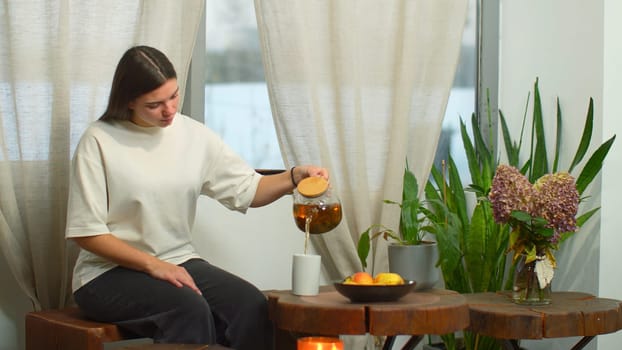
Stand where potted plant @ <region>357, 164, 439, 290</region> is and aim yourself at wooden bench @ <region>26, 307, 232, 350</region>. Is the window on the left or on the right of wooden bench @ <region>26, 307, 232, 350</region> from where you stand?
right

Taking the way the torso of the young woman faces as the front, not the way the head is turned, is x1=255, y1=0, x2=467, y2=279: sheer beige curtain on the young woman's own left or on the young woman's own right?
on the young woman's own left

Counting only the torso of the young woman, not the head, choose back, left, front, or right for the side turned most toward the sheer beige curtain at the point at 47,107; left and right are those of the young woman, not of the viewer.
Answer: back

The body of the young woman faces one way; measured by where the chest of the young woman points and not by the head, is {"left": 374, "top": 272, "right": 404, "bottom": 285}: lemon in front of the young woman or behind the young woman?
in front

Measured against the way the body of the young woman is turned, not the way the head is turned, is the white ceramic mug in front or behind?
in front

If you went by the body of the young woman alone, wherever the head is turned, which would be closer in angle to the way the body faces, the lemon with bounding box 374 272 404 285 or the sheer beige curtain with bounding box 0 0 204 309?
the lemon

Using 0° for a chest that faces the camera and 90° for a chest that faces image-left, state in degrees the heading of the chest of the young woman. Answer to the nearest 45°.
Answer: approximately 315°

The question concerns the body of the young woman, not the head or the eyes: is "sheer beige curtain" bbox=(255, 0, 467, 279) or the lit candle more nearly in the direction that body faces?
the lit candle

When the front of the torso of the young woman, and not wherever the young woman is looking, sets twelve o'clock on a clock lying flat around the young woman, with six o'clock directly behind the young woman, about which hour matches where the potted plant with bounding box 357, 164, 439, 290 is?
The potted plant is roughly at 10 o'clock from the young woman.
